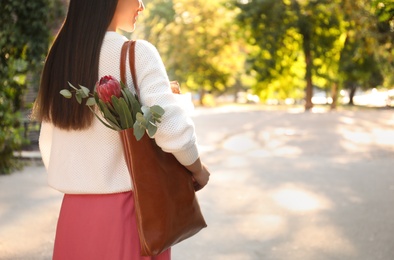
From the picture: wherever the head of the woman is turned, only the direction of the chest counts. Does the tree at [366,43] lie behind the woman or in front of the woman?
in front

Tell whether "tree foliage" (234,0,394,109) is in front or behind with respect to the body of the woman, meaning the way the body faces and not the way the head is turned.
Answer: in front

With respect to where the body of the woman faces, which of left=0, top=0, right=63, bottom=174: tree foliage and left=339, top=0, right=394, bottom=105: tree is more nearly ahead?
the tree

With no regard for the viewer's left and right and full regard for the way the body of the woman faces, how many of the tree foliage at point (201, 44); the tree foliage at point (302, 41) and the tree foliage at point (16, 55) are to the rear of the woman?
0

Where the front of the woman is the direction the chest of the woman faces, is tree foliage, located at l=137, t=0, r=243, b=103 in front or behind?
in front

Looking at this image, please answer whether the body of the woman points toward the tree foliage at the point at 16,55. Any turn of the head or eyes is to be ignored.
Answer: no

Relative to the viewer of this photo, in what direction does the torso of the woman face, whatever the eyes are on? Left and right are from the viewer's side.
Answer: facing away from the viewer and to the right of the viewer
